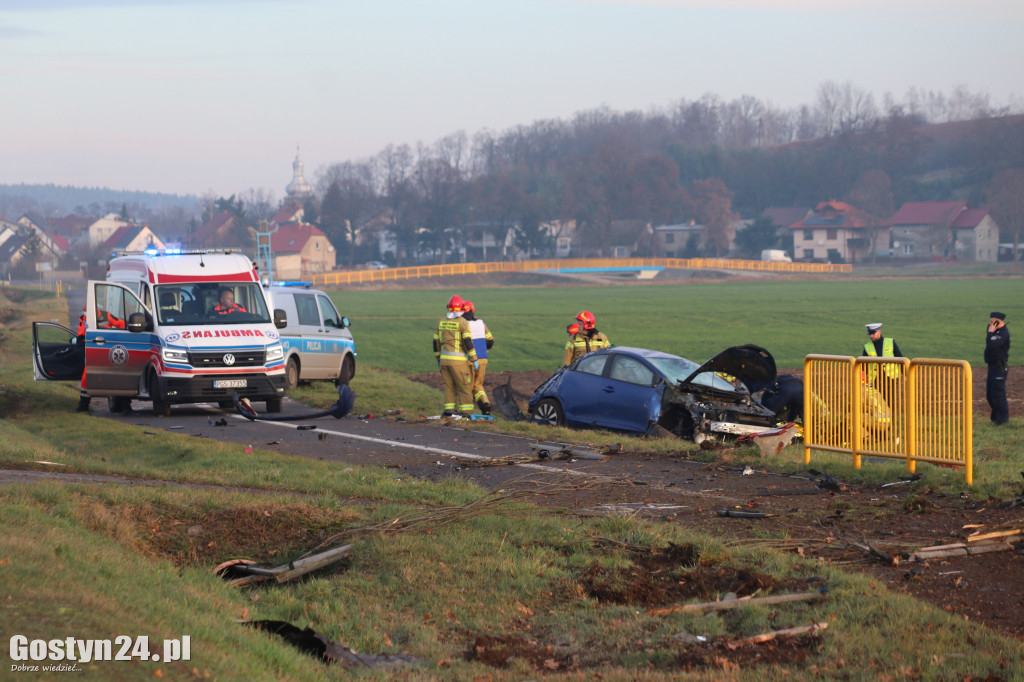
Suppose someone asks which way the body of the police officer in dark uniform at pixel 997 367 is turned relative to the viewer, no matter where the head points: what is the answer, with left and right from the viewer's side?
facing to the left of the viewer

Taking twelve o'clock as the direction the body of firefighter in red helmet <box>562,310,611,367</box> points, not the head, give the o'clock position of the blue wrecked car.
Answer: The blue wrecked car is roughly at 10 o'clock from the firefighter in red helmet.

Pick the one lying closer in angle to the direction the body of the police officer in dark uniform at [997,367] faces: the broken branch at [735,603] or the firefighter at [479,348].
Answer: the firefighter

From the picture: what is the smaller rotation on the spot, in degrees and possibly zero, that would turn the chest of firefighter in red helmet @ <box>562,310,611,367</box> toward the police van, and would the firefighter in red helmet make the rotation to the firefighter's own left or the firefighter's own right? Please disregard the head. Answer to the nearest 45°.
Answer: approximately 90° to the firefighter's own right

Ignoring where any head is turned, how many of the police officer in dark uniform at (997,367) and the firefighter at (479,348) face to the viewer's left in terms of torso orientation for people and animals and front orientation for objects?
2

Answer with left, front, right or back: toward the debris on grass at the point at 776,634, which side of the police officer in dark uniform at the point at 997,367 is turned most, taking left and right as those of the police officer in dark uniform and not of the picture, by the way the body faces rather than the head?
left

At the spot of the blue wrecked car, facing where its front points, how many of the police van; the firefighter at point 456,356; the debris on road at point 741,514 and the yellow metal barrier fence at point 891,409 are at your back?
2

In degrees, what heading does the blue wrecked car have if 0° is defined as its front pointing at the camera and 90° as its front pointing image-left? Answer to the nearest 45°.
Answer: approximately 315°

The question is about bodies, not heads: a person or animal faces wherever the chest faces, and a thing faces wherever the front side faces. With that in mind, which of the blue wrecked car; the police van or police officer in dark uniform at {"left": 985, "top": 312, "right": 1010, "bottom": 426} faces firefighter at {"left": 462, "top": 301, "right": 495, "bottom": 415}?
the police officer in dark uniform

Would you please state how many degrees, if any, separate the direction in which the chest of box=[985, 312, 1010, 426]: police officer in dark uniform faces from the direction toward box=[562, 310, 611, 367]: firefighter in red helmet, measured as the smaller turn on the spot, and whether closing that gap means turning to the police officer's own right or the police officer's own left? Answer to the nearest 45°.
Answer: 0° — they already face them

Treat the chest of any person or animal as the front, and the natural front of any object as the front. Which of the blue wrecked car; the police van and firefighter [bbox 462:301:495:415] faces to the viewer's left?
the firefighter

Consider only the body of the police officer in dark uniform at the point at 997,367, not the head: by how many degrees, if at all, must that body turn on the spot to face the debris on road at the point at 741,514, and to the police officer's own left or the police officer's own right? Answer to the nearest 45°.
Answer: approximately 90° to the police officer's own left

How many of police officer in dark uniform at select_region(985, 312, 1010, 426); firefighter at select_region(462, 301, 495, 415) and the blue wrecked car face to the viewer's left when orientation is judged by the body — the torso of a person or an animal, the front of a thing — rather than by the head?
2

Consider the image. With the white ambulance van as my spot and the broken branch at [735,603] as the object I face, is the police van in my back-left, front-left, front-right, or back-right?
back-left
